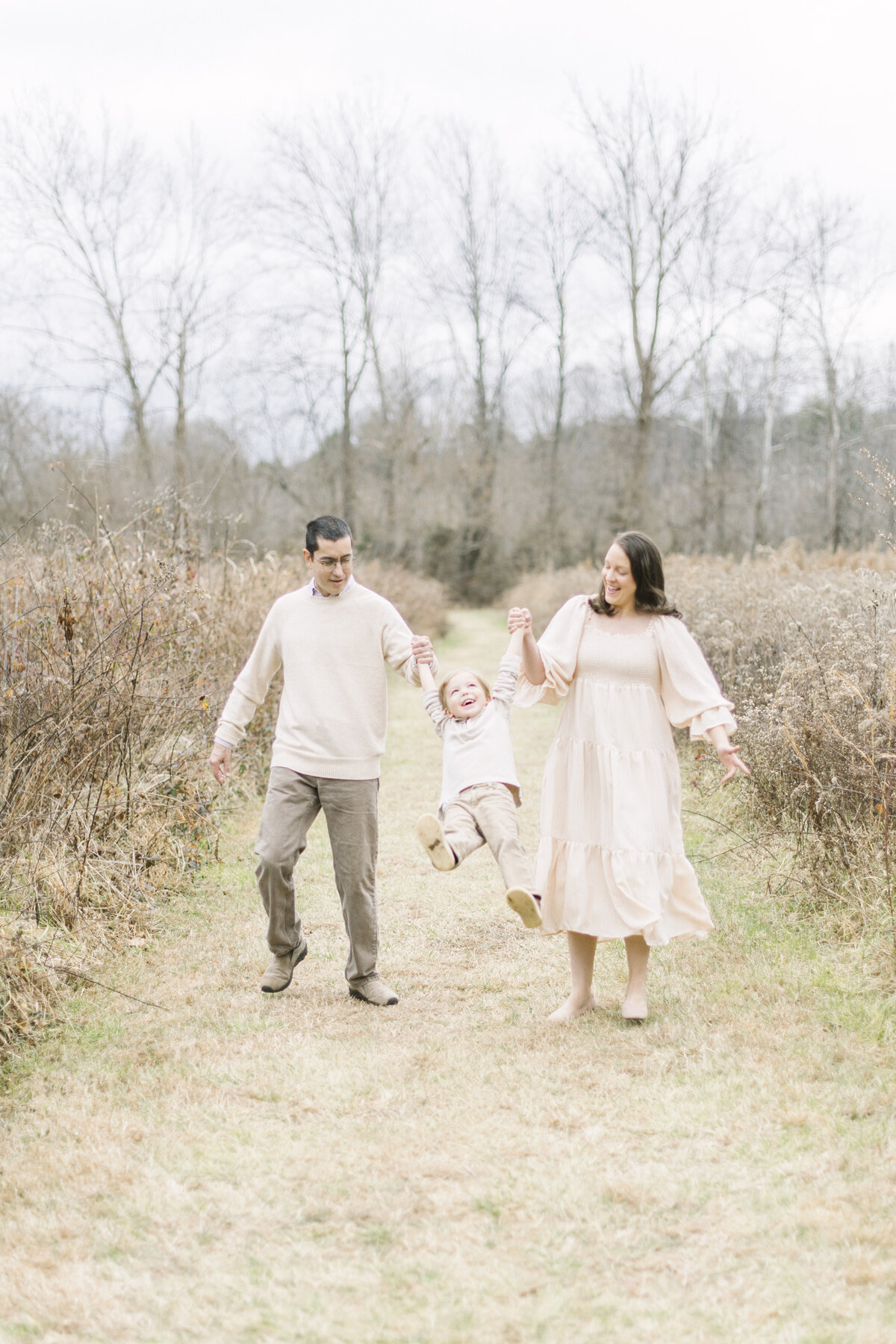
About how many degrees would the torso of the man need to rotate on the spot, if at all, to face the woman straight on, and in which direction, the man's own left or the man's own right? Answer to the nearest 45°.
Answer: approximately 90° to the man's own left

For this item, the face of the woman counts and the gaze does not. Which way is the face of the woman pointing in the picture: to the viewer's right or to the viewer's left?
to the viewer's left

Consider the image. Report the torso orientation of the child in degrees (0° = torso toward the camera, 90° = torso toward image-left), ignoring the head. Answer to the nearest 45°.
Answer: approximately 0°

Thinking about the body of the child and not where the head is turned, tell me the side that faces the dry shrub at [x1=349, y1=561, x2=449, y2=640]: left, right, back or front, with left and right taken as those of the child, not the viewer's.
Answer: back

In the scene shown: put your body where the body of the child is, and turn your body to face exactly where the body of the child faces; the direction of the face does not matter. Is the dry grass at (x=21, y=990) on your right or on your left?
on your right

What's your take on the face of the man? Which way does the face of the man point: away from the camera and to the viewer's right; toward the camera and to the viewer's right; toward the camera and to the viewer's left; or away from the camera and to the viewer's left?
toward the camera and to the viewer's right

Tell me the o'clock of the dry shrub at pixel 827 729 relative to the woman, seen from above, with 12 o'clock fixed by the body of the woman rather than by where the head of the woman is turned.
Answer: The dry shrub is roughly at 7 o'clock from the woman.

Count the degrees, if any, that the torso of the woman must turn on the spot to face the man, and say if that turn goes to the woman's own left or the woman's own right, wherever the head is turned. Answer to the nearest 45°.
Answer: approximately 90° to the woman's own right

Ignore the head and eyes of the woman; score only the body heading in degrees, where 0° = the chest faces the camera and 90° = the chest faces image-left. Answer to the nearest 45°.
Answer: approximately 0°

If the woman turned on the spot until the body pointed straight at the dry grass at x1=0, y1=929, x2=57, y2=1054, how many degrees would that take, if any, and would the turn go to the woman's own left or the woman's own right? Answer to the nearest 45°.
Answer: approximately 90° to the woman's own right

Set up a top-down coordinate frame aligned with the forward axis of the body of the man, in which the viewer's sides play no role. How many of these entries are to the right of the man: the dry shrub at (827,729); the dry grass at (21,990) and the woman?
1

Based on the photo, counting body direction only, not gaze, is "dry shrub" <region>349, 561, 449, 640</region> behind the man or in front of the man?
behind
